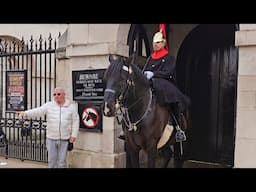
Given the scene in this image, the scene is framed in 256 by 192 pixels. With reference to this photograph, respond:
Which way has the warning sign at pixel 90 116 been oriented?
toward the camera

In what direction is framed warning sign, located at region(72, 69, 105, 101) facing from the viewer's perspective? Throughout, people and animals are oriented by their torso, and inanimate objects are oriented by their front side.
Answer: toward the camera

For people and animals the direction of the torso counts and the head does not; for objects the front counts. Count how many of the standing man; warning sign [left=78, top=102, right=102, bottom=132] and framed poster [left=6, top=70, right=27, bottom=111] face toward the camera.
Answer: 3

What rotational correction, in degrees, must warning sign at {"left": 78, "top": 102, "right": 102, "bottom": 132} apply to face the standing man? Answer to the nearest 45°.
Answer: approximately 45° to its right

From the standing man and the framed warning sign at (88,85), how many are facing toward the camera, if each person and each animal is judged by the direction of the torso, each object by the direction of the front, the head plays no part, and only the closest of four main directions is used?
2

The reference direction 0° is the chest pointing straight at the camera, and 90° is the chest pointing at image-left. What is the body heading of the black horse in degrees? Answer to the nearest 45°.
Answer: approximately 45°

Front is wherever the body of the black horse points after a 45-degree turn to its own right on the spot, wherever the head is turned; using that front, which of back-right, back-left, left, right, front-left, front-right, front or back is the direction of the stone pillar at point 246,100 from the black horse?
back

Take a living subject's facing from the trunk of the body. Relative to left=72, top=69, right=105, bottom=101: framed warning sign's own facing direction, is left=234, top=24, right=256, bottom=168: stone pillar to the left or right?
on its left

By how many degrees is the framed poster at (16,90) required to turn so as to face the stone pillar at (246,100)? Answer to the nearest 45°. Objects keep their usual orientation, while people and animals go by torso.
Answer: approximately 45° to its left

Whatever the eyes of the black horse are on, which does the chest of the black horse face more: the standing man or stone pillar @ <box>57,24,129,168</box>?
the standing man
